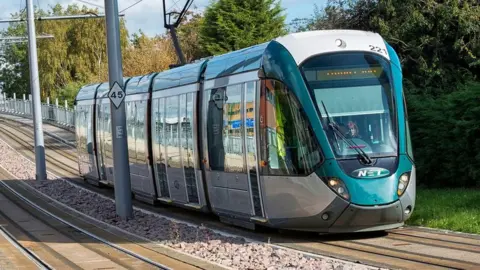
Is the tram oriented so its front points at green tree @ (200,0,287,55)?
no

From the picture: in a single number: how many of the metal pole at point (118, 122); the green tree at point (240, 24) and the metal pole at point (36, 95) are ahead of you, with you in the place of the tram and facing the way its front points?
0

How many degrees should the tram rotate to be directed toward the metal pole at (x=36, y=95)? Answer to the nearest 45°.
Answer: approximately 180°

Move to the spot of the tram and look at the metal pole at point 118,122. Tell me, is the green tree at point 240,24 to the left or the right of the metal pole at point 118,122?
right

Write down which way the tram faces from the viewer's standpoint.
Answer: facing the viewer and to the right of the viewer

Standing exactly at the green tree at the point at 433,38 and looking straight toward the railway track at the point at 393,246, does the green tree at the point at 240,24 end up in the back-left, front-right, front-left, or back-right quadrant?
back-right

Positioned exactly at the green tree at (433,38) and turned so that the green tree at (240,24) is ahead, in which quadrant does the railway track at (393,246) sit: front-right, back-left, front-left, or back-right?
back-left

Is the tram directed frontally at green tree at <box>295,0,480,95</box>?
no

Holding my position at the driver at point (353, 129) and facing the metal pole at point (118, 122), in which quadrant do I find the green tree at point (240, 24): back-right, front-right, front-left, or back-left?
front-right

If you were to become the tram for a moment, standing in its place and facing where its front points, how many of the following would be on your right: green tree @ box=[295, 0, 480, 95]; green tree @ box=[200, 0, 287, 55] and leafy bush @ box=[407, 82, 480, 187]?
0

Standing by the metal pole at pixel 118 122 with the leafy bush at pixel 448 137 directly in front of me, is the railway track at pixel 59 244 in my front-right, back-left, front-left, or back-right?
back-right

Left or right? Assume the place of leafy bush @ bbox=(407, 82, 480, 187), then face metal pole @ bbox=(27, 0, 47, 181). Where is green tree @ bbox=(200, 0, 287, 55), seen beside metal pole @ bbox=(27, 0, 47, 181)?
right

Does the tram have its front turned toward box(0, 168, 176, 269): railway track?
no
